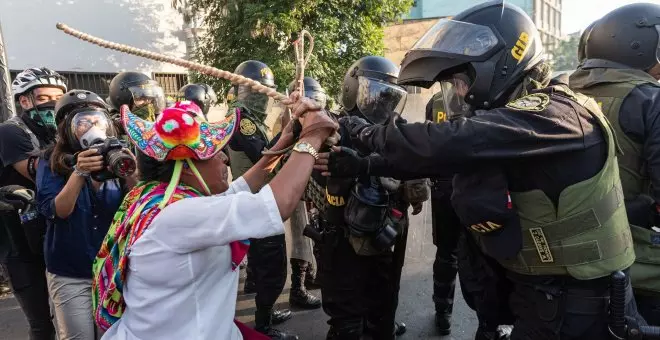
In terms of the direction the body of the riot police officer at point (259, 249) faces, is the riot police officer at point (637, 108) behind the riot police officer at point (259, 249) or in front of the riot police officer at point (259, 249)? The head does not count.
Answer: in front

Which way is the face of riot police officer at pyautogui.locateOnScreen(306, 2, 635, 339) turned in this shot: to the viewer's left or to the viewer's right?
to the viewer's left

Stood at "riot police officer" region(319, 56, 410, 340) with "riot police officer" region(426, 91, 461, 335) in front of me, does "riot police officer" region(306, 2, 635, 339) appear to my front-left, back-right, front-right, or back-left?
back-right

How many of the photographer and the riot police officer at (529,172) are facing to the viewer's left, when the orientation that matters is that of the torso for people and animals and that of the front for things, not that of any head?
1

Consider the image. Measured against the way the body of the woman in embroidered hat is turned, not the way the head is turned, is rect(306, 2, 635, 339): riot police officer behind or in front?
in front

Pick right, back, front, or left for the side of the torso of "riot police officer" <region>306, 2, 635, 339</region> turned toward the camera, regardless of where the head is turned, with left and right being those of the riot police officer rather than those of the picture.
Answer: left

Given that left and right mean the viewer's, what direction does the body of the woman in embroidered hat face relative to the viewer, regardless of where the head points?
facing to the right of the viewer

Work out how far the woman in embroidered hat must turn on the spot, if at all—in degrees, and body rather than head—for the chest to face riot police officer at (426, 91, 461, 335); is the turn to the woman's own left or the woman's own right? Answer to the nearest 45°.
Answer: approximately 45° to the woman's own left
